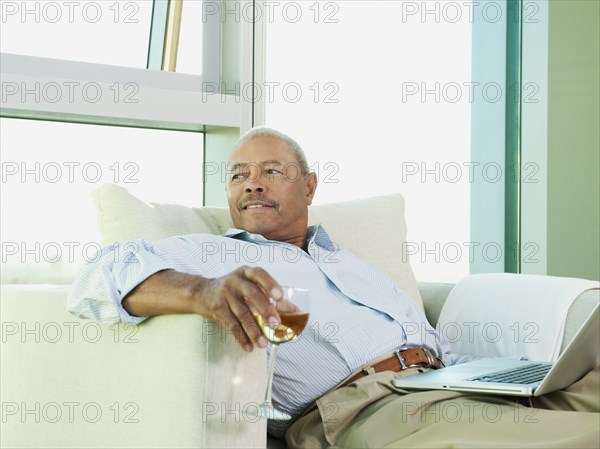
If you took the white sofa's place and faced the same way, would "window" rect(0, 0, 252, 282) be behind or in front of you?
behind

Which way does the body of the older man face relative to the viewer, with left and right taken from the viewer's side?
facing the viewer and to the right of the viewer

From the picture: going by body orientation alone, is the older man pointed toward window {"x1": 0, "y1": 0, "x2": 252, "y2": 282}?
no

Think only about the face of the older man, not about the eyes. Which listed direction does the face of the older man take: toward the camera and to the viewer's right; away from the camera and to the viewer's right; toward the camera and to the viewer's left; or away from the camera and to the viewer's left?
toward the camera and to the viewer's left
